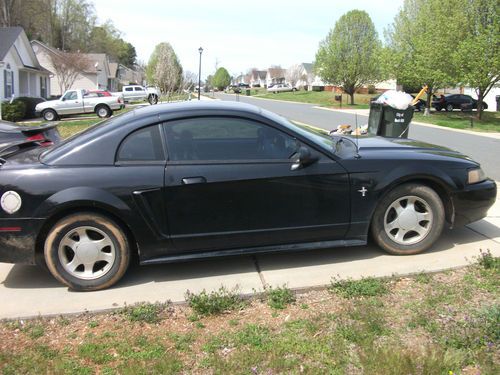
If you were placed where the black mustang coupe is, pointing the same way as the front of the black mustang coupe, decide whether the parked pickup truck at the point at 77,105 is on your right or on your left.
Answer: on your left

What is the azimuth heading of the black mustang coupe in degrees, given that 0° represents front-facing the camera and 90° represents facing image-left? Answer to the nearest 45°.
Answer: approximately 270°

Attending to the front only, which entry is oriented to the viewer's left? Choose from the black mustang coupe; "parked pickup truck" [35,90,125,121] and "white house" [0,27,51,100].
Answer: the parked pickup truck

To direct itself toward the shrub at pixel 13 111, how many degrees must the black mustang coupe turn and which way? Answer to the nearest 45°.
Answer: approximately 135° to its left

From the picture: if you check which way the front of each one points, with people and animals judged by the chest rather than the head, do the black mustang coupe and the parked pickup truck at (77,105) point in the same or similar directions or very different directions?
very different directions

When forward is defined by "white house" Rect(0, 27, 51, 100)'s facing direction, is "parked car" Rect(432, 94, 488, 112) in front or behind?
in front

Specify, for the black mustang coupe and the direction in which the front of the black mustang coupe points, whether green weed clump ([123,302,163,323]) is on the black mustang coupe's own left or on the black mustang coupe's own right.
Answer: on the black mustang coupe's own right

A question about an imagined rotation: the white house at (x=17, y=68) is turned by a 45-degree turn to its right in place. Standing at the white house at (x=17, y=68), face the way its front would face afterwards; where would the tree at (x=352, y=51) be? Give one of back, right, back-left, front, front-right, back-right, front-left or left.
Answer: left

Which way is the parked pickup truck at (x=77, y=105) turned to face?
to the viewer's left

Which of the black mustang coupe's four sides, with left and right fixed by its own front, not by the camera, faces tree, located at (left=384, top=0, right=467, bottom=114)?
left

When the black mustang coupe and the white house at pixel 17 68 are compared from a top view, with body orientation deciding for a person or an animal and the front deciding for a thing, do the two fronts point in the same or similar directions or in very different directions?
same or similar directions

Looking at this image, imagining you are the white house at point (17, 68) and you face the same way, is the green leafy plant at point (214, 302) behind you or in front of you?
in front

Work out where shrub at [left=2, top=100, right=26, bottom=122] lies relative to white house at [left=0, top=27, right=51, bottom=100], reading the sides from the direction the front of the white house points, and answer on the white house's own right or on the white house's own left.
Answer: on the white house's own right

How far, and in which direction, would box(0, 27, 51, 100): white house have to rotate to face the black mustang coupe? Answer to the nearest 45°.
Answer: approximately 45° to its right

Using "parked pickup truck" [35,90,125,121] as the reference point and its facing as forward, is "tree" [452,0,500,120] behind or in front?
behind

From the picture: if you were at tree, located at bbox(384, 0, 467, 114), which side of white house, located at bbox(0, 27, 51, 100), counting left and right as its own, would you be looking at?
front
